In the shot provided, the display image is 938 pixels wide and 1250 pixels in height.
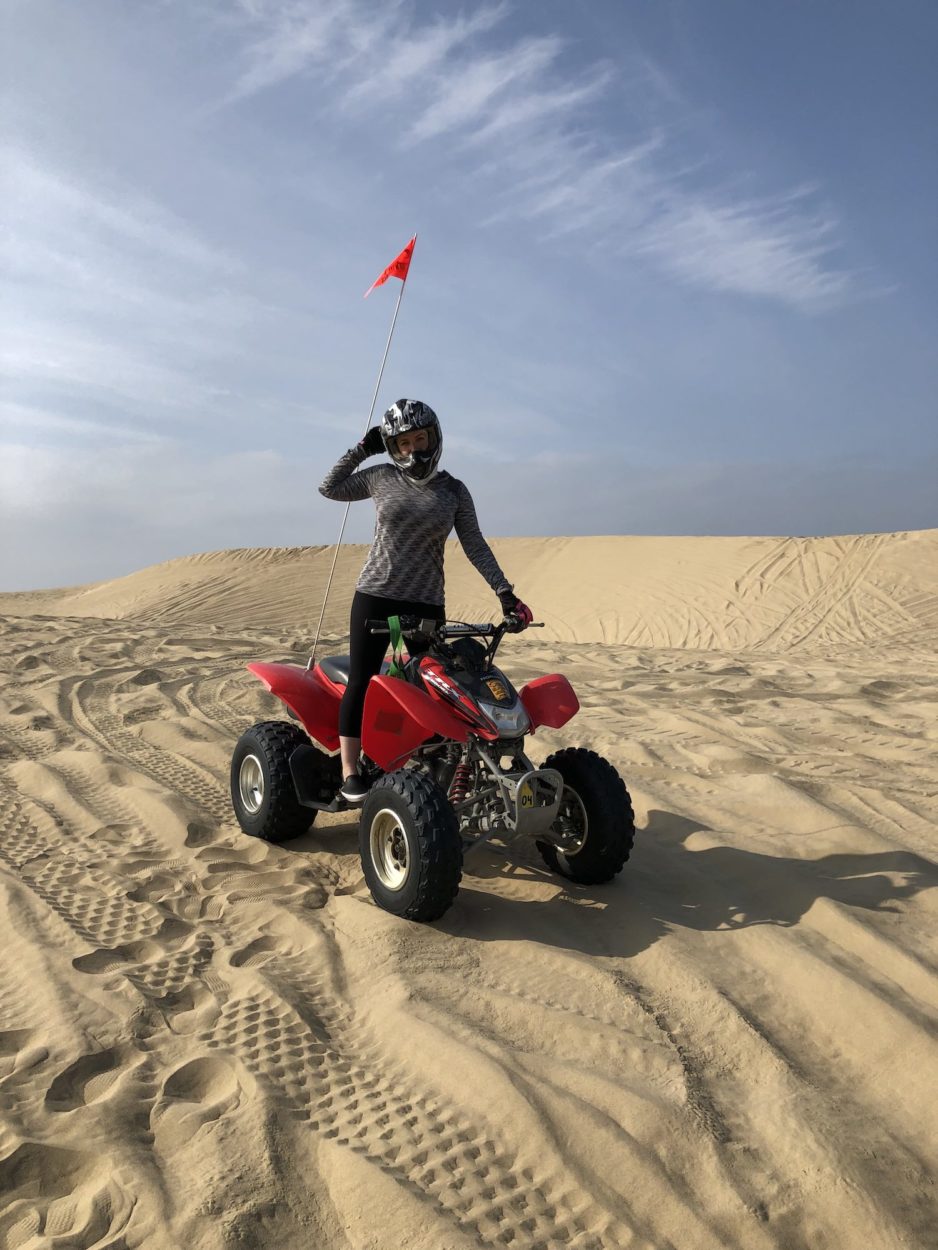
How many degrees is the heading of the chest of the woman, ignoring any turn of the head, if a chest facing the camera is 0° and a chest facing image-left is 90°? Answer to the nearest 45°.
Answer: approximately 0°
